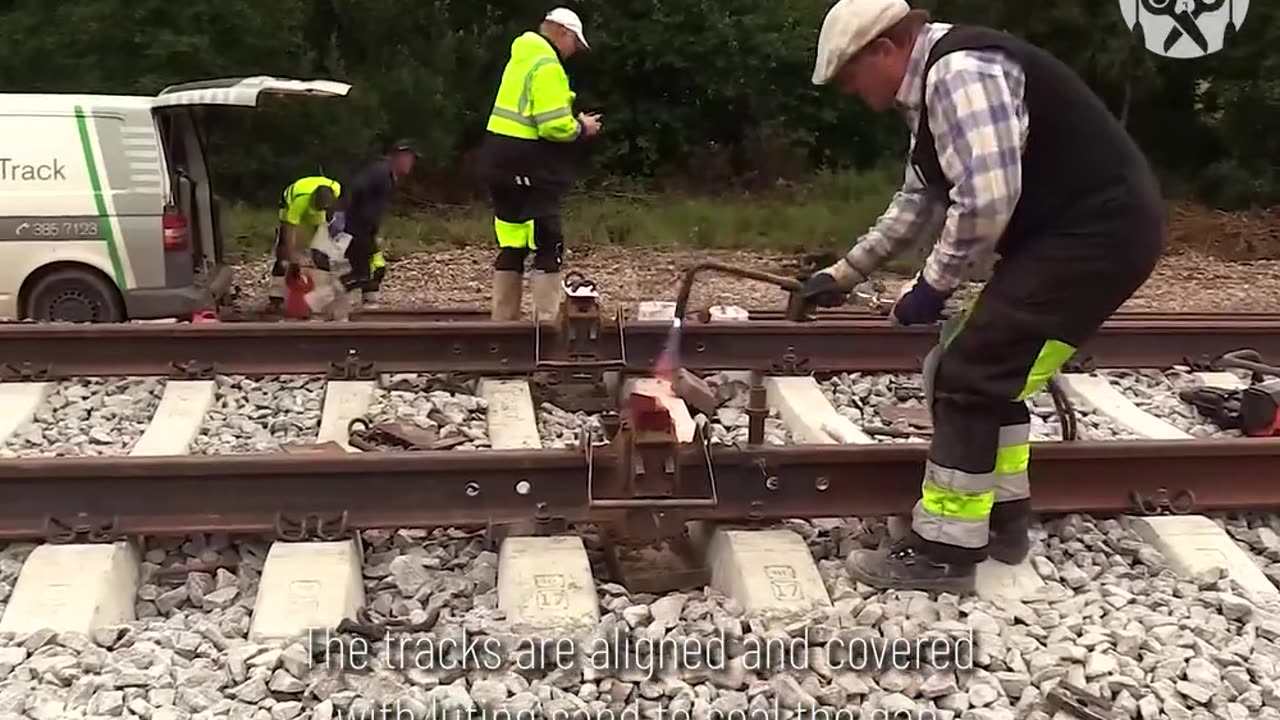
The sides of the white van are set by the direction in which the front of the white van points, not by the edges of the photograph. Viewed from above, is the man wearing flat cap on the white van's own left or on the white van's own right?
on the white van's own left

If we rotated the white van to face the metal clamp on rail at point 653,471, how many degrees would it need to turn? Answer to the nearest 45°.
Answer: approximately 90° to its left

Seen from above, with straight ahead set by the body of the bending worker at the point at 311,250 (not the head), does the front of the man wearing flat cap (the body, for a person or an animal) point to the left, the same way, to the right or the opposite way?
the opposite way

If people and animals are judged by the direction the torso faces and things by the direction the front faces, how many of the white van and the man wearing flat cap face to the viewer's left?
2

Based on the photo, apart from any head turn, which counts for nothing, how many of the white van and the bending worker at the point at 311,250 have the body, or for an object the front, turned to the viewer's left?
1

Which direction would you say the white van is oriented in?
to the viewer's left

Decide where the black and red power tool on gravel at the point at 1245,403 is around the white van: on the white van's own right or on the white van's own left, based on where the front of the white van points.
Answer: on the white van's own left

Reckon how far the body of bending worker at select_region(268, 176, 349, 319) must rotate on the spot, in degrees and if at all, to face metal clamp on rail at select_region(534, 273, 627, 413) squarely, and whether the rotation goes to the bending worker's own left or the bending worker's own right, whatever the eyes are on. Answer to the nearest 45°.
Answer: approximately 45° to the bending worker's own right

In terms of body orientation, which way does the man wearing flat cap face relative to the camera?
to the viewer's left
